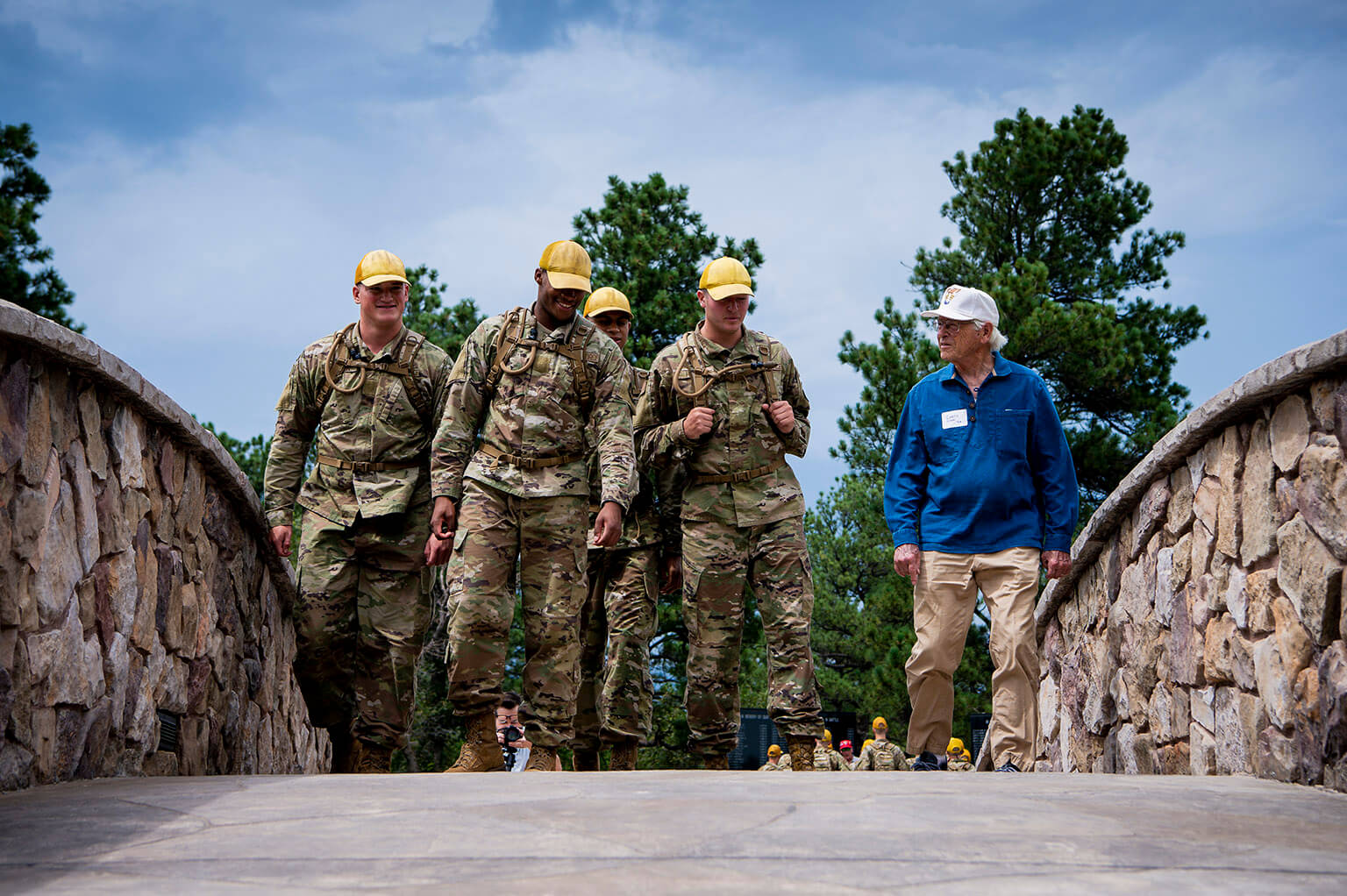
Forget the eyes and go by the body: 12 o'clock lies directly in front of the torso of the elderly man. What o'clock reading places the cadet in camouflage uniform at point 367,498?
The cadet in camouflage uniform is roughly at 3 o'clock from the elderly man.

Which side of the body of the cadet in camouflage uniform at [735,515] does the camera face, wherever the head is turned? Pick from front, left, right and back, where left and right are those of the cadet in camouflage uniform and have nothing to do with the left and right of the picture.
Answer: front

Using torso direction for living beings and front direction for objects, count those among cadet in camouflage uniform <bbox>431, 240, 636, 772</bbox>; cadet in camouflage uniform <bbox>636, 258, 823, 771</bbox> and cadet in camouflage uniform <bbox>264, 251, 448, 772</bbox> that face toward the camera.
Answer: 3

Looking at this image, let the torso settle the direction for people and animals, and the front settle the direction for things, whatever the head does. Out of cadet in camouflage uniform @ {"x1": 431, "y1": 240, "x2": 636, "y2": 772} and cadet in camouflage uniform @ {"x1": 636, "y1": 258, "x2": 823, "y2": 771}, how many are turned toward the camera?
2

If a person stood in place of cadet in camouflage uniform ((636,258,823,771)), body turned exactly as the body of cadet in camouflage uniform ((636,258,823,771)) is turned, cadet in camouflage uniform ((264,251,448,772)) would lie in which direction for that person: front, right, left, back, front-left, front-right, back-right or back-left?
right

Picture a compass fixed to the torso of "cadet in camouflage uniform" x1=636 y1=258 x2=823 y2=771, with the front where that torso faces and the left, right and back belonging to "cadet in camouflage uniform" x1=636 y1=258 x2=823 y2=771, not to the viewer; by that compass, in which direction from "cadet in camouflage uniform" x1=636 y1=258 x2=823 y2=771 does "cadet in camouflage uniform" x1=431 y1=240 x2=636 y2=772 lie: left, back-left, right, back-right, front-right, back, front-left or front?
front-right
